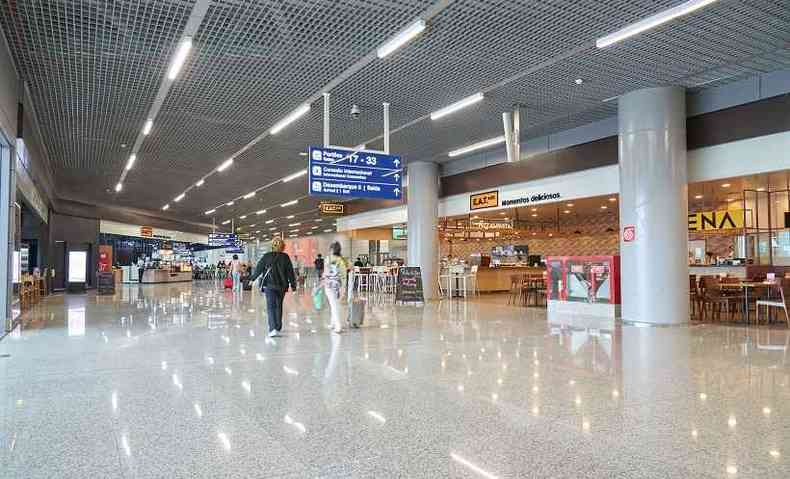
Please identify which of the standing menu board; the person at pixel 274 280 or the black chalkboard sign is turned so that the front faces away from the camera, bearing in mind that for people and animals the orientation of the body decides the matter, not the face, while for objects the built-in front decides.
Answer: the person

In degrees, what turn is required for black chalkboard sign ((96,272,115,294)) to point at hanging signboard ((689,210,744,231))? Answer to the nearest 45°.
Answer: approximately 45° to its left

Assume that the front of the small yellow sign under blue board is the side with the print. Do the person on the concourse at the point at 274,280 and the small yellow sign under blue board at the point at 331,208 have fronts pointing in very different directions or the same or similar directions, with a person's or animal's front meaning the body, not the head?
very different directions

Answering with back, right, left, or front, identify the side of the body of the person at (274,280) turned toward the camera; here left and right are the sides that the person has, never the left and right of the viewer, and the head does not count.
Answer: back

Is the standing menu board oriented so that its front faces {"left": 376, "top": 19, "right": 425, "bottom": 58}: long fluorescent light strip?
yes

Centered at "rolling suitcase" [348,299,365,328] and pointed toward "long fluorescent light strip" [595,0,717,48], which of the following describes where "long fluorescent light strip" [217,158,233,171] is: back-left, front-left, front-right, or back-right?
back-left

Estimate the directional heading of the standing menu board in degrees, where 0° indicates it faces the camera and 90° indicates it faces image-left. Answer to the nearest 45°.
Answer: approximately 0°

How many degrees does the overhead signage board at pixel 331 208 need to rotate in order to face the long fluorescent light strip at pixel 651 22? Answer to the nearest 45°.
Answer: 0° — it already faces it

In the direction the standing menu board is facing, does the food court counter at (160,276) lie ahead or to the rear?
to the rear
